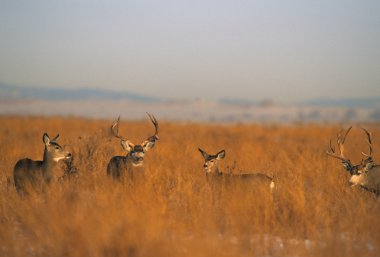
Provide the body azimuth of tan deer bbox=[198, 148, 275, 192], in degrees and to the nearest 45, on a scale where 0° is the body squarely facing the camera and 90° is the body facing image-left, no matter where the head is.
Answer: approximately 90°
